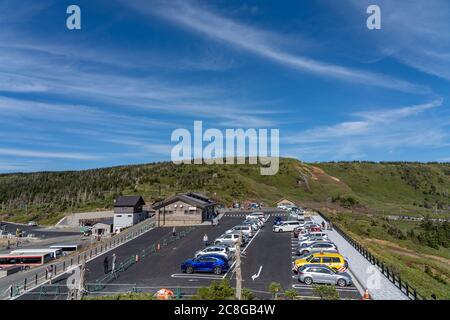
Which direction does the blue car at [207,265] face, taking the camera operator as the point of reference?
facing to the left of the viewer

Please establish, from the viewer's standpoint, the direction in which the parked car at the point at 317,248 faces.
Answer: facing to the left of the viewer

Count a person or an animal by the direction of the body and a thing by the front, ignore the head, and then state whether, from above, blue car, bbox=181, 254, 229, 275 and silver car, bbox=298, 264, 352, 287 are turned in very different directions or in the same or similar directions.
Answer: very different directions

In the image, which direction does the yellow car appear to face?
to the viewer's left
